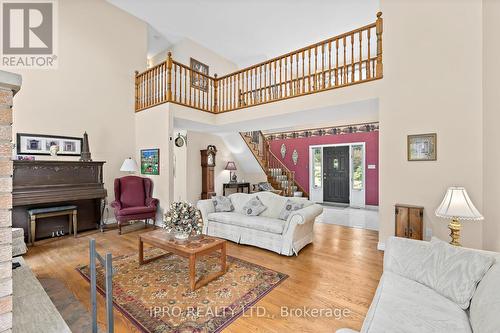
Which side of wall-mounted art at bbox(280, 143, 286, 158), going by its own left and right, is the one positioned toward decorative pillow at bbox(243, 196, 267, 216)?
front

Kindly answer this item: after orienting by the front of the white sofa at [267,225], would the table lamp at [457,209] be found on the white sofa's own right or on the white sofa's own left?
on the white sofa's own left

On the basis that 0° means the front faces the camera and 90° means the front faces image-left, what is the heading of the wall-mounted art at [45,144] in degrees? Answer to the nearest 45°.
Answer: approximately 315°

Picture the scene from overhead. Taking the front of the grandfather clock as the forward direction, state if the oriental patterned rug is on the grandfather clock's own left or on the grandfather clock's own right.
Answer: on the grandfather clock's own right

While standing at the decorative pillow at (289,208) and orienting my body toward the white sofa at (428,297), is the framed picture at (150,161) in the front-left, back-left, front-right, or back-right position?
back-right

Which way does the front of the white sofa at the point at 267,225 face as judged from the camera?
facing the viewer and to the left of the viewer

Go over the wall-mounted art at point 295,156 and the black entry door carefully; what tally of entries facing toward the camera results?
2

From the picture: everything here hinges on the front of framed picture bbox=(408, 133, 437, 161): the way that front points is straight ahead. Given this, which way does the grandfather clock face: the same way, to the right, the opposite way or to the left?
to the left

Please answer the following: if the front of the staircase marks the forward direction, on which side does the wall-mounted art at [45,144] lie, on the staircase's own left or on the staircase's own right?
on the staircase's own right

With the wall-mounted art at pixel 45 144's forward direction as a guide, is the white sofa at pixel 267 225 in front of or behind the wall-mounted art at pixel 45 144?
in front

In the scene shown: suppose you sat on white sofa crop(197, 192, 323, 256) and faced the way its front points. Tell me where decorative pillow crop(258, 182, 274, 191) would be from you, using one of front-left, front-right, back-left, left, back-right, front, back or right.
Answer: back-right

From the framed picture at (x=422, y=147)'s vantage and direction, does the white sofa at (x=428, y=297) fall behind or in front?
in front

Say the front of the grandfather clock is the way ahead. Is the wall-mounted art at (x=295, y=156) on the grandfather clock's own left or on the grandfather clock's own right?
on the grandfather clock's own left

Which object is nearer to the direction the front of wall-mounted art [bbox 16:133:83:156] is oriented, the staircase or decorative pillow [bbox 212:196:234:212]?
the decorative pillow
